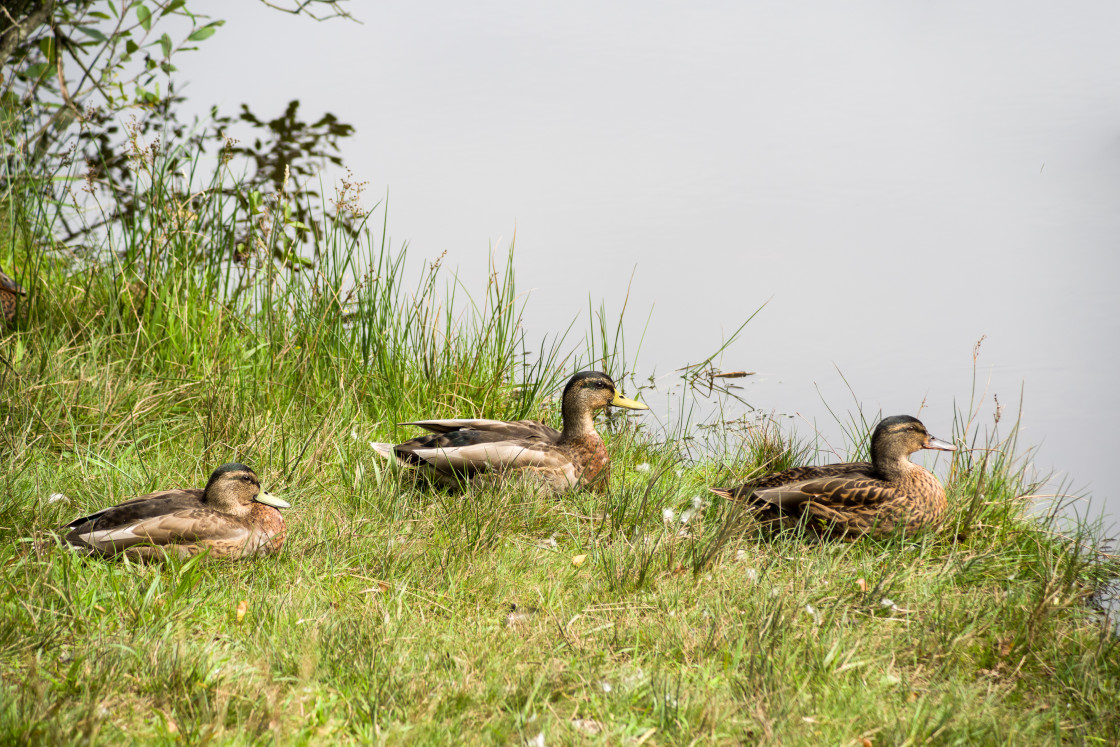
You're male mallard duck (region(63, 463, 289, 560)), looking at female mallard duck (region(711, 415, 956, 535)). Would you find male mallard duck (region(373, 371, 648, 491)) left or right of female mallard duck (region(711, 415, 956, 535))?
left

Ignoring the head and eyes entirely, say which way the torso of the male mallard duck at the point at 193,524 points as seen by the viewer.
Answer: to the viewer's right

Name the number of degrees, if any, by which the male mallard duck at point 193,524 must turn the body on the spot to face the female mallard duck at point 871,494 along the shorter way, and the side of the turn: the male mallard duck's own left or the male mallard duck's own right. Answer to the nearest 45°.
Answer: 0° — it already faces it

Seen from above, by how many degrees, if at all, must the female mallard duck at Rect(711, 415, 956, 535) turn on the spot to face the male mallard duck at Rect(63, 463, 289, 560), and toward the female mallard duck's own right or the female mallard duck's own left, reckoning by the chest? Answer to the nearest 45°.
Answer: approximately 135° to the female mallard duck's own right

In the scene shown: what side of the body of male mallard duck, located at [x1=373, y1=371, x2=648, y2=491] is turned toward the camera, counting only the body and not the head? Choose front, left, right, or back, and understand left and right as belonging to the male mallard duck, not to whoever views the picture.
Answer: right

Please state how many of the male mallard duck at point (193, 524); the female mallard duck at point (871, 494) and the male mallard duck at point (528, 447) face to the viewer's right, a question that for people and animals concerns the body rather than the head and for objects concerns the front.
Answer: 3

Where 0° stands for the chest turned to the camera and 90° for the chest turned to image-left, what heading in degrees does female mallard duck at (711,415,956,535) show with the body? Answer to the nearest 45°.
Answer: approximately 270°

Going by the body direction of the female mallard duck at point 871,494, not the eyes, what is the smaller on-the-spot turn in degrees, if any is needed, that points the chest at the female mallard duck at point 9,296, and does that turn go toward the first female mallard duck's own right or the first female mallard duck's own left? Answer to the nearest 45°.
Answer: approximately 180°

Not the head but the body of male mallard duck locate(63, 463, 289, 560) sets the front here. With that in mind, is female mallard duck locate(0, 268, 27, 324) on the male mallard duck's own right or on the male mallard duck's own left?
on the male mallard duck's own left

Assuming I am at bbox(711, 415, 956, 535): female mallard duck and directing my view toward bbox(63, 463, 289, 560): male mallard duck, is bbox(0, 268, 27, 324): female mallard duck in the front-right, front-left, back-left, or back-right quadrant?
front-right
